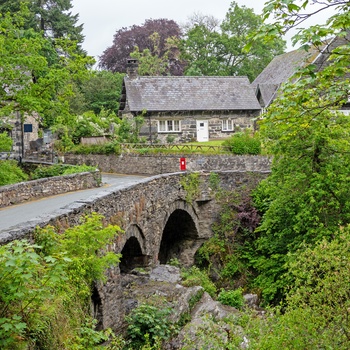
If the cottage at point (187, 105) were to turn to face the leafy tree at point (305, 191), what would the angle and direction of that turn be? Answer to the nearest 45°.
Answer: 0° — it already faces it

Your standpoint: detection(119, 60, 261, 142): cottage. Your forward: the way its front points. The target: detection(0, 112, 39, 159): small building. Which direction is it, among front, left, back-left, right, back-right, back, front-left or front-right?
right

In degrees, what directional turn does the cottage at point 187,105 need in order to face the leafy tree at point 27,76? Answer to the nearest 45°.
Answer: approximately 45° to its right

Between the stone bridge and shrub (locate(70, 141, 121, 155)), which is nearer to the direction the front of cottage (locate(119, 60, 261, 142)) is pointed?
the stone bridge

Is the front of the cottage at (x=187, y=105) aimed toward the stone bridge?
yes

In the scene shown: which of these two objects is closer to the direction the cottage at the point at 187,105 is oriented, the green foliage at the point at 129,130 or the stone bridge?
the stone bridge

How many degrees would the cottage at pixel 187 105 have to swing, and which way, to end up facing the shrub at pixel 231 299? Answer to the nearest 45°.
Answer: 0° — it already faces it

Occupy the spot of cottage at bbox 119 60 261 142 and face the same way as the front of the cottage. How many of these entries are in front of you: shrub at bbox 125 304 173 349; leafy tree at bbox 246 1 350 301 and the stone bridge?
3

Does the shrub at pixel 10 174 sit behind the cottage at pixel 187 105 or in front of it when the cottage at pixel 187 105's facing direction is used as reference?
in front

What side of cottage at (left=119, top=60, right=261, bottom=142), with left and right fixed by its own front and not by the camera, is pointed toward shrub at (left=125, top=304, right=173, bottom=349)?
front

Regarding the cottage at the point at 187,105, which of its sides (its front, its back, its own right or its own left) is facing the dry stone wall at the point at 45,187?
front

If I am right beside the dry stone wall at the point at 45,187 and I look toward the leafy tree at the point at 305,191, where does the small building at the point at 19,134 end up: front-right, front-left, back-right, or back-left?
back-left

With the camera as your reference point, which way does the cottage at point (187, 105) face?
facing the viewer
